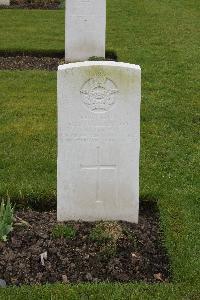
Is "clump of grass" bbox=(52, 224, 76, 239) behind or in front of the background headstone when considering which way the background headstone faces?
in front

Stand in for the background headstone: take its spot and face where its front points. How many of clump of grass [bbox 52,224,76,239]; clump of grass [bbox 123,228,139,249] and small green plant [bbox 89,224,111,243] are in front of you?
3

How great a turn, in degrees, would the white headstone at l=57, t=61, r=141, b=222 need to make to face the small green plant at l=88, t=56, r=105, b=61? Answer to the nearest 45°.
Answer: approximately 180°

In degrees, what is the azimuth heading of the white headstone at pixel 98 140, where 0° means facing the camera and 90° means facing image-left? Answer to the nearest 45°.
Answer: approximately 0°

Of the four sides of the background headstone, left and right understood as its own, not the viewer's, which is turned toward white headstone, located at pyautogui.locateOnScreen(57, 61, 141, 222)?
front

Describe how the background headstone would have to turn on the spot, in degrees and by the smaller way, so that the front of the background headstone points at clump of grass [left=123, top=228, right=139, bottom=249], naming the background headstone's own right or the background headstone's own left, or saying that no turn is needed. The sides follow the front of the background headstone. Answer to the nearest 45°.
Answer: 0° — it already faces it

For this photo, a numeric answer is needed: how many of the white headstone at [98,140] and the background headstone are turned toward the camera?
2

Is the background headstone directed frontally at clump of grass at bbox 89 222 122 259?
yes

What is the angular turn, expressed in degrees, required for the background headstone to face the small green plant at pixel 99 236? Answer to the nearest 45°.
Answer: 0° — it already faces it

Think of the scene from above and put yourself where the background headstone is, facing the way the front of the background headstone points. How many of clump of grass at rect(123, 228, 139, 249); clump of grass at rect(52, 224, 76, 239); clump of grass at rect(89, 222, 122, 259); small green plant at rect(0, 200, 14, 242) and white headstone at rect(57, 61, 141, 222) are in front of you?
5
